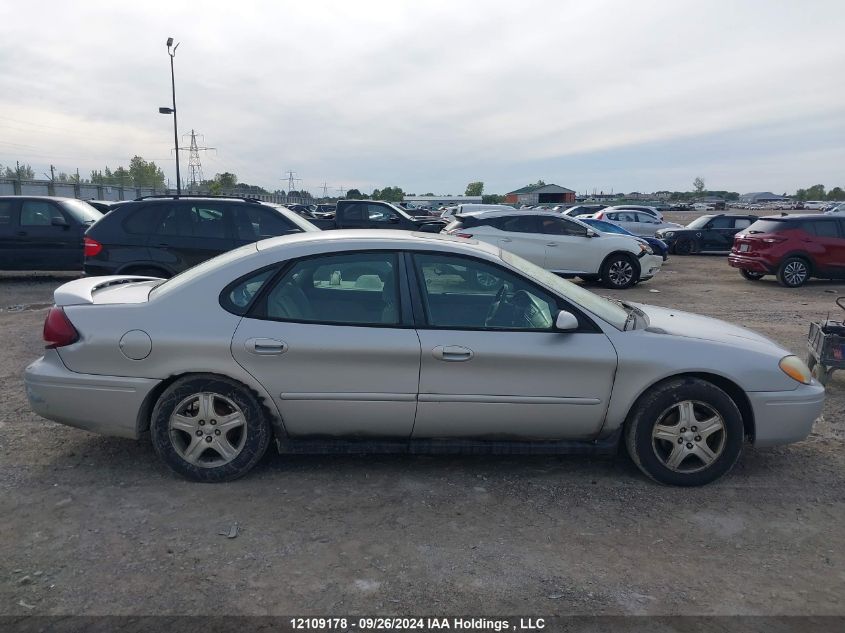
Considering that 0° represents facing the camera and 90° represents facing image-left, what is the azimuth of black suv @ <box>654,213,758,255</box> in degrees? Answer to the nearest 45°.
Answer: approximately 45°

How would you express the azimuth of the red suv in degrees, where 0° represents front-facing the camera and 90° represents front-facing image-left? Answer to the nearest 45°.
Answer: approximately 225°

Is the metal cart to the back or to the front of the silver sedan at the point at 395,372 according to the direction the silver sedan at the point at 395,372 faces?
to the front

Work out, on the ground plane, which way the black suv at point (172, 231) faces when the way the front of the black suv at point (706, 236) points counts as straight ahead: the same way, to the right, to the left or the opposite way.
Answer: the opposite way

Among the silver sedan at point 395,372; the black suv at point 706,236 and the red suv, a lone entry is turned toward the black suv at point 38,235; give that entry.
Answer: the black suv at point 706,236

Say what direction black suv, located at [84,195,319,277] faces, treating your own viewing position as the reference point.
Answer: facing to the right of the viewer

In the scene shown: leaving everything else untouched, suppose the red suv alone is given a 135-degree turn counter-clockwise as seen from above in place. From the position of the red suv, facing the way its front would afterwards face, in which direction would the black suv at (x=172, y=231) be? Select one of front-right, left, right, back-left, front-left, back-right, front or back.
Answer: front-left

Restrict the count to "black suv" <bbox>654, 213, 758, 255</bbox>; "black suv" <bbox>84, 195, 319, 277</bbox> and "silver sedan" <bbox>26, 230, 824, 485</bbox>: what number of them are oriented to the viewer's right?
2

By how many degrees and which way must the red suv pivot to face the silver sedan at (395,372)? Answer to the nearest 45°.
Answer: approximately 135° to its right

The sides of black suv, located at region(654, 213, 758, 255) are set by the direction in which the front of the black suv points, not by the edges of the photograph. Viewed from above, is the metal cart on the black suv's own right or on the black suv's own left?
on the black suv's own left

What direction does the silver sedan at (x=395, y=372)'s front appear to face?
to the viewer's right

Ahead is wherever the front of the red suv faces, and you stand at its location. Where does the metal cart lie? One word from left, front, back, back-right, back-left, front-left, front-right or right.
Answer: back-right

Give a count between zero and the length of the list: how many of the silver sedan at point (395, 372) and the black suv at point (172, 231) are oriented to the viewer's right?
2

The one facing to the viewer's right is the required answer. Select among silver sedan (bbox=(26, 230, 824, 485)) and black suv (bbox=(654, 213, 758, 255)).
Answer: the silver sedan
